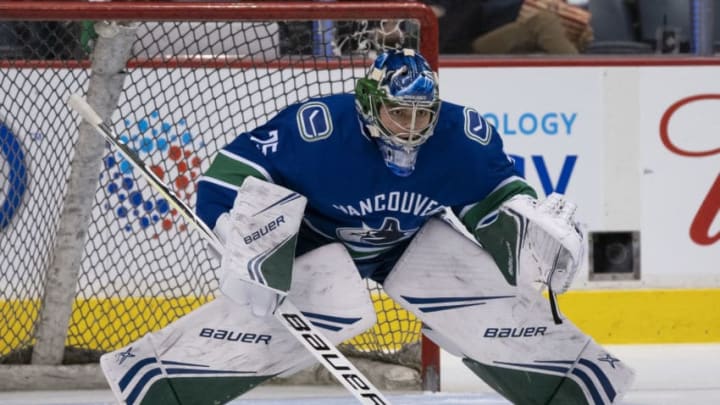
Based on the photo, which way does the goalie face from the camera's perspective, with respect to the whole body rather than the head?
toward the camera

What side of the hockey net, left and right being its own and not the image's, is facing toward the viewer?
front

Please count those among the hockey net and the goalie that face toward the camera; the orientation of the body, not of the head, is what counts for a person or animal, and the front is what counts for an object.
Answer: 2

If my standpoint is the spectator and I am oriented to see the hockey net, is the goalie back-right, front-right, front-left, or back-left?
front-left

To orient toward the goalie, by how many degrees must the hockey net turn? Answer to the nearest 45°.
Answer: approximately 45° to its left

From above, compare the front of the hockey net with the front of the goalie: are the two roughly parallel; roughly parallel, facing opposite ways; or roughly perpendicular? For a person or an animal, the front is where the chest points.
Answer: roughly parallel

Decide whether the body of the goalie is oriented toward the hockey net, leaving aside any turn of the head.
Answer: no

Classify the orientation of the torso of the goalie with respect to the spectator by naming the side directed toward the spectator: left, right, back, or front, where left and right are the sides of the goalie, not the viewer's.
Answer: back
